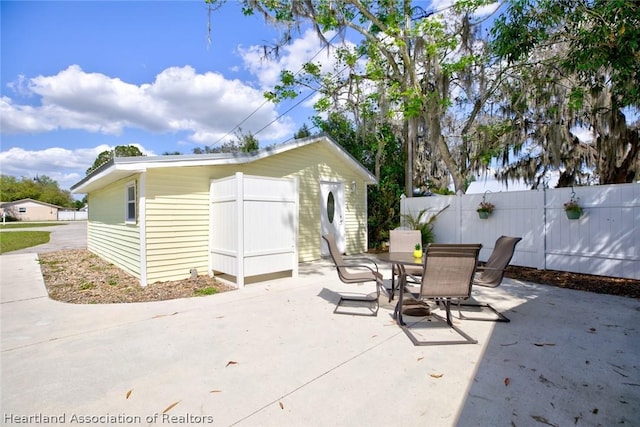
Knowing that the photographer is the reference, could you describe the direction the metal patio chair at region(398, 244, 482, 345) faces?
facing away from the viewer and to the left of the viewer

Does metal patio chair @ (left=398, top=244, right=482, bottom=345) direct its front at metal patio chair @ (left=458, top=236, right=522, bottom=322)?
no

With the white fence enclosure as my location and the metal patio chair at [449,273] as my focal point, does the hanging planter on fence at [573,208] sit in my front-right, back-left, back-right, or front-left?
front-left

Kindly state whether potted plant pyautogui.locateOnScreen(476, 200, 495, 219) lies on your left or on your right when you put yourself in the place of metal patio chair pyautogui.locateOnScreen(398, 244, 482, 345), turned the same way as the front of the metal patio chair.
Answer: on your right

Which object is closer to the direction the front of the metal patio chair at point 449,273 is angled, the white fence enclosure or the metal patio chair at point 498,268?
the white fence enclosure

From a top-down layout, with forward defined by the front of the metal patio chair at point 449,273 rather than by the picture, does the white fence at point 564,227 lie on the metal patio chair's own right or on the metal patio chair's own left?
on the metal patio chair's own right

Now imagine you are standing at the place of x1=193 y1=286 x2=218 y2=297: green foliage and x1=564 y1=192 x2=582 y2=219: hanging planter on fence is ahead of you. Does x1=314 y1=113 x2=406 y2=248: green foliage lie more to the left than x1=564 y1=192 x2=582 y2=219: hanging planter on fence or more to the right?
left

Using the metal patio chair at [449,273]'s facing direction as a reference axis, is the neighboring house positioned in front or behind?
in front

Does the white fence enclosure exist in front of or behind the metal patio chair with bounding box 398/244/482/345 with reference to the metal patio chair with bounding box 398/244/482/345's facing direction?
in front

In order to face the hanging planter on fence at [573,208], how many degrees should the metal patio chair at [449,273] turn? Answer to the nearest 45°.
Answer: approximately 90° to its right
